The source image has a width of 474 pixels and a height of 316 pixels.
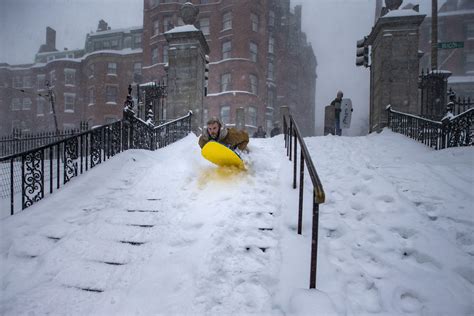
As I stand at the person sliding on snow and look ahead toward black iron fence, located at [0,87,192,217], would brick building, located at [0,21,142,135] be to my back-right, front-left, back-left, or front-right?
front-right

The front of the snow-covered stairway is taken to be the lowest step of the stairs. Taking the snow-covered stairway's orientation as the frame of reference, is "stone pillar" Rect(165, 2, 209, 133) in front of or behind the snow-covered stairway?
behind

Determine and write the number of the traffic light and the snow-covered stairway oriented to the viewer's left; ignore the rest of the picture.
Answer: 1

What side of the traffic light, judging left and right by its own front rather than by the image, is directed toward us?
left

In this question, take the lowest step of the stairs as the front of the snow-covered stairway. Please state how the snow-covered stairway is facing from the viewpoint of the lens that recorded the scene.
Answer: facing the viewer

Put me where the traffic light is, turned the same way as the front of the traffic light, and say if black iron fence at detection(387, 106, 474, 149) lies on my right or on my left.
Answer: on my left

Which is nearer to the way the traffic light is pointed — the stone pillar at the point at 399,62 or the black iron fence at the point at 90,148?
the black iron fence
